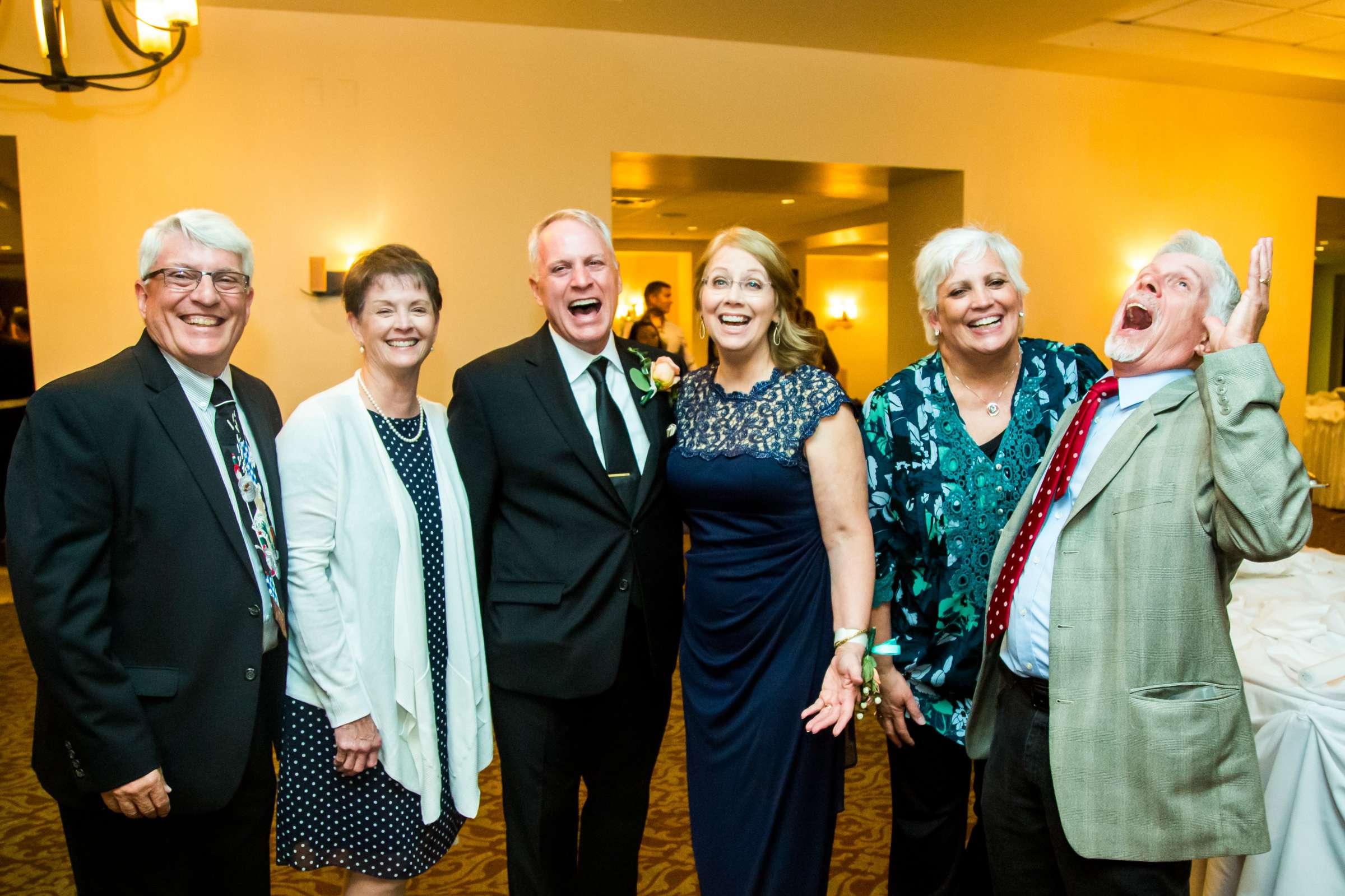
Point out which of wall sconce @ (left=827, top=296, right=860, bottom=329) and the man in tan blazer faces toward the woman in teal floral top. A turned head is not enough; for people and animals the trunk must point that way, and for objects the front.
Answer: the wall sconce

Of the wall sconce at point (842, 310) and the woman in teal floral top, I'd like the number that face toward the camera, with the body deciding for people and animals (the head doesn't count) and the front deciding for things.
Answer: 2

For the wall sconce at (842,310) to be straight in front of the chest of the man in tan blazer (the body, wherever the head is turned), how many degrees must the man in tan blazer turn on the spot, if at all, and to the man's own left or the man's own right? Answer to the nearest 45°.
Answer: approximately 135° to the man's own right

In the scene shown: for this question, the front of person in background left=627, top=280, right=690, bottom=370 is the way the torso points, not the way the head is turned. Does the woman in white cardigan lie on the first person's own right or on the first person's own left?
on the first person's own right

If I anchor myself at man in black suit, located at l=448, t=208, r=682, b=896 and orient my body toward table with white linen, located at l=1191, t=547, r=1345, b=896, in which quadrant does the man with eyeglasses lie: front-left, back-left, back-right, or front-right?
back-right

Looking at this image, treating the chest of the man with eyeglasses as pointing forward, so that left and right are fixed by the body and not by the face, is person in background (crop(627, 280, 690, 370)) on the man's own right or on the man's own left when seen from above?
on the man's own left

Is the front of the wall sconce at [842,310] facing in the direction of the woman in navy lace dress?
yes

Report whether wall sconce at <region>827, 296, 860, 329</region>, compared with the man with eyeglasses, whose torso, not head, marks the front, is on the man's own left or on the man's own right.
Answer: on the man's own left
